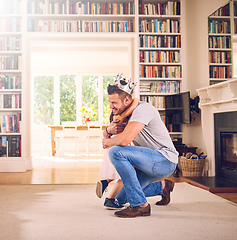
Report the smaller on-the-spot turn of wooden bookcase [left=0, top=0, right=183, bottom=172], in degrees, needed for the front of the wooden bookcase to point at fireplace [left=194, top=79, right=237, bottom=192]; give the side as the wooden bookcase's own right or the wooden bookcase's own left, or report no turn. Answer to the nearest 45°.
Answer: approximately 45° to the wooden bookcase's own left

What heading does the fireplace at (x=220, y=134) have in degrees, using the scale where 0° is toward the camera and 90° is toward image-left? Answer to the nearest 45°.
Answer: approximately 45°

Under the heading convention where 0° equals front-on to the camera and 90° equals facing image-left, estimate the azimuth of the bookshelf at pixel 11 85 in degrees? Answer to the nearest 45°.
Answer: approximately 0°

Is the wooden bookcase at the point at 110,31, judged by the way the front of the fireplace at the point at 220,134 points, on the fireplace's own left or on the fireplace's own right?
on the fireplace's own right

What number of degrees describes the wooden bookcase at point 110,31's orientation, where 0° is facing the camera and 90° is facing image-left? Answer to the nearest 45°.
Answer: approximately 0°
